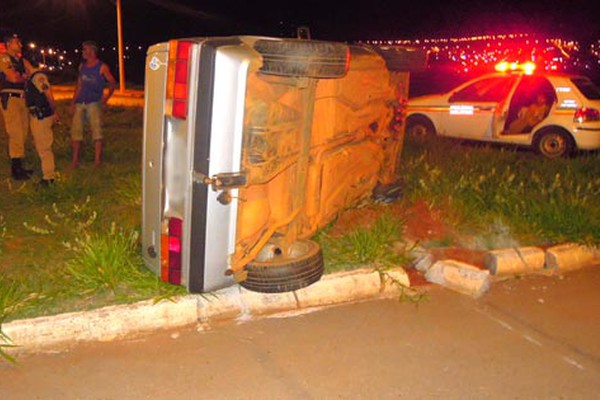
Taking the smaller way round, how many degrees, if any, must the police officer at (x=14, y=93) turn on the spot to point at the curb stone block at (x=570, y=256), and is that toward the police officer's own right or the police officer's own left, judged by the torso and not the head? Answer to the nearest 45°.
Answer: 0° — they already face it

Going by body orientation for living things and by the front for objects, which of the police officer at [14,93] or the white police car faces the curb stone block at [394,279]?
the police officer

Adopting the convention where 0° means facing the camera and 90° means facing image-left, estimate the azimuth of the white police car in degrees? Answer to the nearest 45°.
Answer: approximately 135°

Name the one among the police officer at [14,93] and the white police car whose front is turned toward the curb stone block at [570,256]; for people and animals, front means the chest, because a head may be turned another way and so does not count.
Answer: the police officer

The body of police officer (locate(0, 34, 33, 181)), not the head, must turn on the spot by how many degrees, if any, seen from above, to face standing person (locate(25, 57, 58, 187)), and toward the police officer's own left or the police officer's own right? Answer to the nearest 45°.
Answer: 0° — they already face them

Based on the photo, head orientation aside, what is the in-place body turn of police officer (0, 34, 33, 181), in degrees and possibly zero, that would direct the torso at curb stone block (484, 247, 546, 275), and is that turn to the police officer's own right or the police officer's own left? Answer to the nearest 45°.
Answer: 0° — they already face it

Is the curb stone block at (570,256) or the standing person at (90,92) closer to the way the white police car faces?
the standing person

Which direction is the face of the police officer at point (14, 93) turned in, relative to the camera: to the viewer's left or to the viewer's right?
to the viewer's right

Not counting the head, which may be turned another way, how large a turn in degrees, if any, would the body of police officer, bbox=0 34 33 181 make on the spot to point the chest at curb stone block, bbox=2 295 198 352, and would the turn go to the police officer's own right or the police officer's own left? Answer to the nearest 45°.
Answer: approximately 45° to the police officer's own right

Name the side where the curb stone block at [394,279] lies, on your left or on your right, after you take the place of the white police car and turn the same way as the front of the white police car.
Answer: on your left

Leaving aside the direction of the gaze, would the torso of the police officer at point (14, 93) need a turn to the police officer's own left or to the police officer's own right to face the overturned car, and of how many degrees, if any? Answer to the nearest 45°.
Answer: approximately 45° to the police officer's own right
